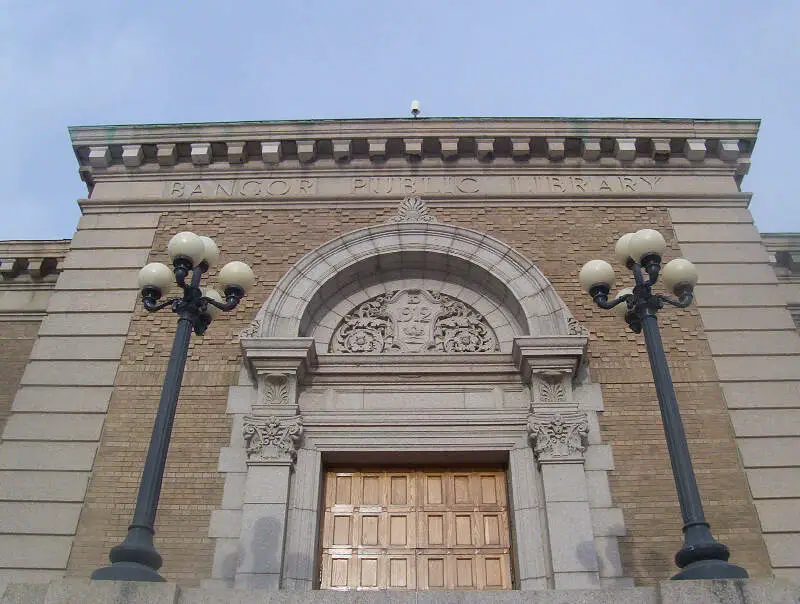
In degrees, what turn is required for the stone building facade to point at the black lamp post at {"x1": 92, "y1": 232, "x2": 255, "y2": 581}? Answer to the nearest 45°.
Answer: approximately 45° to its right

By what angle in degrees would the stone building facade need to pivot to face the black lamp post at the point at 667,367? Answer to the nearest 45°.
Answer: approximately 45° to its left

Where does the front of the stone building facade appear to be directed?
toward the camera

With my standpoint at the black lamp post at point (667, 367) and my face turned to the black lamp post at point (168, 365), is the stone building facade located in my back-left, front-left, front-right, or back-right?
front-right

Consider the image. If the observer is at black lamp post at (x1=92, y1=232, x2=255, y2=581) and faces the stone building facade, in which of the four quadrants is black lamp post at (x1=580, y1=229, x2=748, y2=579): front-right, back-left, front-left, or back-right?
front-right
